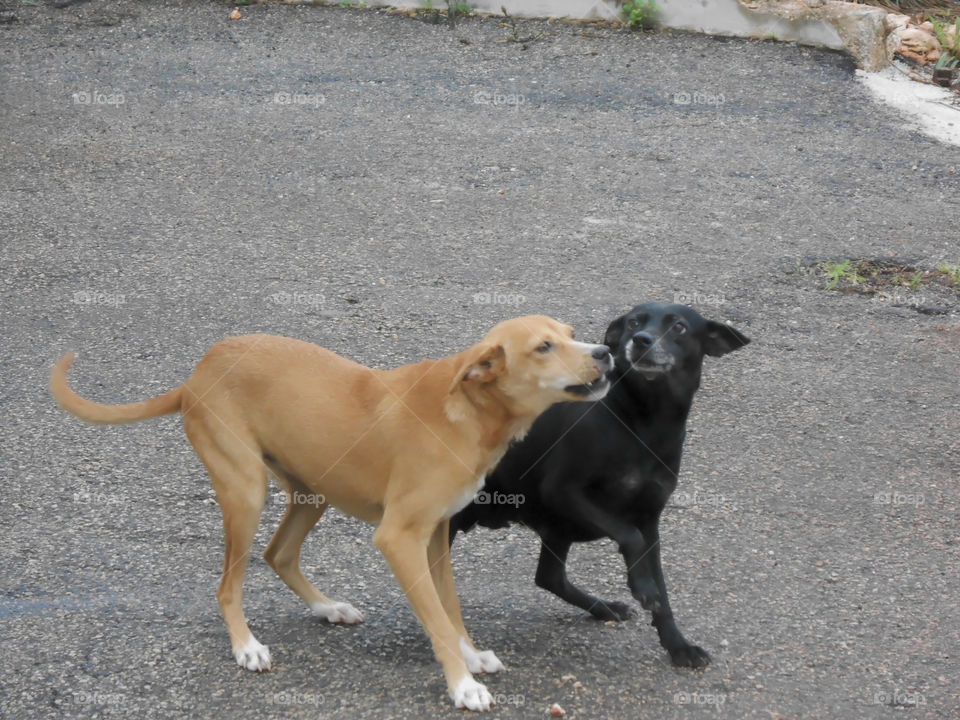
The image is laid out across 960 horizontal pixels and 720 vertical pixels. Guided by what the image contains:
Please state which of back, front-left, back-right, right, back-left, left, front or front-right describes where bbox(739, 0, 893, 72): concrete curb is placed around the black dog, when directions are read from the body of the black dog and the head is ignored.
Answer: back-left

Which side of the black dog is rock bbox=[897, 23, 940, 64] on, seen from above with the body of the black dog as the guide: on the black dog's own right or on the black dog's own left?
on the black dog's own left

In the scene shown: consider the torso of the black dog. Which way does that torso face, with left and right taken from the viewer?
facing the viewer and to the right of the viewer

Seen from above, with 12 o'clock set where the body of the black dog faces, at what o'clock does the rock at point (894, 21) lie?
The rock is roughly at 8 o'clock from the black dog.

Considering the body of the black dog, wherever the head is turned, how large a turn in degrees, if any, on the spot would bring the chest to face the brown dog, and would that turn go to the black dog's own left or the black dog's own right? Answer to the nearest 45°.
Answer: approximately 135° to the black dog's own right
